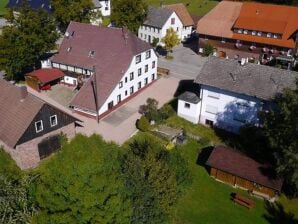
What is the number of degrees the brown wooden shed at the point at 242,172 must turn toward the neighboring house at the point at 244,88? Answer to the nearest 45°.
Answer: approximately 135° to its right

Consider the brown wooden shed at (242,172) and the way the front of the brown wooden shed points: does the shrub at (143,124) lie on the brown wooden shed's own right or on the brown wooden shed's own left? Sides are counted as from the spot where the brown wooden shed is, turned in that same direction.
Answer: on the brown wooden shed's own right

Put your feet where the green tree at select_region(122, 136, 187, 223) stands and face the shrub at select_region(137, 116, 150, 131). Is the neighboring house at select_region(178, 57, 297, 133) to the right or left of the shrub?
right

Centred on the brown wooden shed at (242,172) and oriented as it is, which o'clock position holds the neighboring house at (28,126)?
The neighboring house is roughly at 3 o'clock from the brown wooden shed.

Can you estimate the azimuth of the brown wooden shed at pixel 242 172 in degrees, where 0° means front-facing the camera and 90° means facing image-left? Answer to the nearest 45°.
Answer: approximately 45°

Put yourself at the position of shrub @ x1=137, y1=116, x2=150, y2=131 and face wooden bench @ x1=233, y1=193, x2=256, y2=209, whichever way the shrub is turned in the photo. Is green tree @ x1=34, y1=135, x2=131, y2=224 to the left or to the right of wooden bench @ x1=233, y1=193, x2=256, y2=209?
right

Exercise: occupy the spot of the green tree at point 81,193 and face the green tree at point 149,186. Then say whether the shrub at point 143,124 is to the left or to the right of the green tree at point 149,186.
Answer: left

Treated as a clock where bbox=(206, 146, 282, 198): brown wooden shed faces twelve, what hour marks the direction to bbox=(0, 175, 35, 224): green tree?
The green tree is roughly at 2 o'clock from the brown wooden shed.
